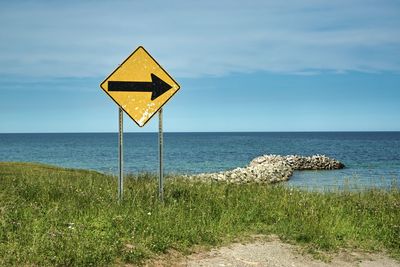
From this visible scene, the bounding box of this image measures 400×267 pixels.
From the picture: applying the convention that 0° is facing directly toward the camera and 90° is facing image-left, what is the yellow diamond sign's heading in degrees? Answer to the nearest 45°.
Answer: approximately 0°
